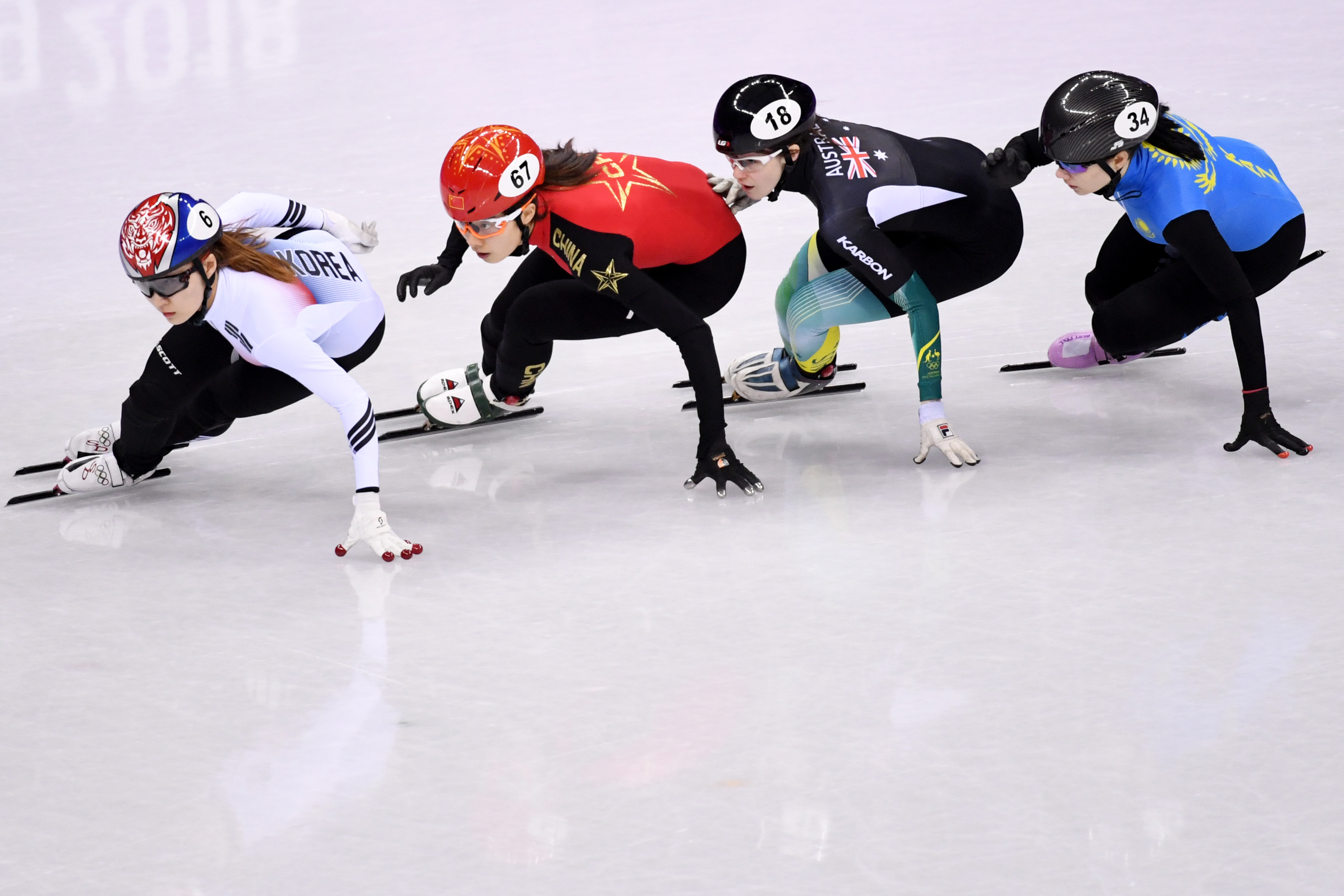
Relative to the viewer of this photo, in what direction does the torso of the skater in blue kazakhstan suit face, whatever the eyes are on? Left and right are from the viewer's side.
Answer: facing to the left of the viewer
